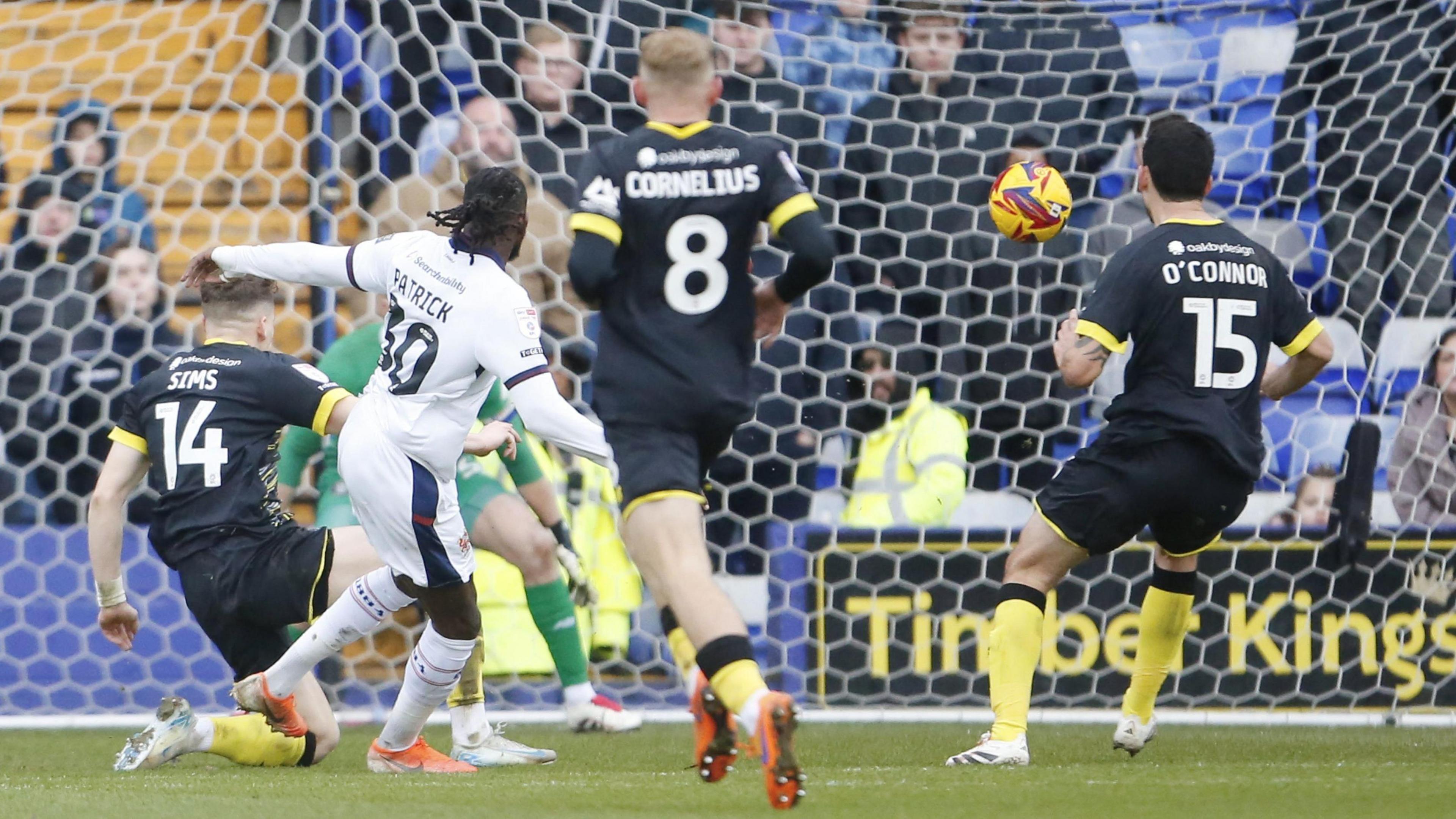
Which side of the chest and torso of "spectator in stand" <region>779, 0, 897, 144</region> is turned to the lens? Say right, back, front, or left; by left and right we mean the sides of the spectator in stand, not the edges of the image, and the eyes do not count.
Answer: front

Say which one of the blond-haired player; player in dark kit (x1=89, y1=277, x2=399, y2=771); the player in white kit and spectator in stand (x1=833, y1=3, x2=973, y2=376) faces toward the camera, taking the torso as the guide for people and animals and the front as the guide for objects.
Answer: the spectator in stand

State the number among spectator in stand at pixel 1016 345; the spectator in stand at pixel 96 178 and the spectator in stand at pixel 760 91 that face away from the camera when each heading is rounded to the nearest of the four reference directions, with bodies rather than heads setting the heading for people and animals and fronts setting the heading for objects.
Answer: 0

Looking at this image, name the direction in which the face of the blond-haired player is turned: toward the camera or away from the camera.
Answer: away from the camera

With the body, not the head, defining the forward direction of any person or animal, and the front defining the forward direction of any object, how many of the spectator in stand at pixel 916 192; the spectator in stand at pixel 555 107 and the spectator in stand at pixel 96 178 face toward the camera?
3

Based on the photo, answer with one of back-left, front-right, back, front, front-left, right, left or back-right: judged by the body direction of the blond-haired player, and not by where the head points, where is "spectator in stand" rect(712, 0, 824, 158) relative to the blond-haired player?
front

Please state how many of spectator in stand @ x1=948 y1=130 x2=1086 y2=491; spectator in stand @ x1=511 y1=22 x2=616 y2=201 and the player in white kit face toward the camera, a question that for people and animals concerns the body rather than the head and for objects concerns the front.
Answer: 2

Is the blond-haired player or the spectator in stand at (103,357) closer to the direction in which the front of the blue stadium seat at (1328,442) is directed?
the blond-haired player

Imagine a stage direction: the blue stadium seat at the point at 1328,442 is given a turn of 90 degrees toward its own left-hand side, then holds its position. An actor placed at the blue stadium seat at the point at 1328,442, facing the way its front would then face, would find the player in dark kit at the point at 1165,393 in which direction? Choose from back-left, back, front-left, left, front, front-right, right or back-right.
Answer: right

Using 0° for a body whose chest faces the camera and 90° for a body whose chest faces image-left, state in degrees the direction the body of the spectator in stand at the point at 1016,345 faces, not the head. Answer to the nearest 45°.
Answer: approximately 0°

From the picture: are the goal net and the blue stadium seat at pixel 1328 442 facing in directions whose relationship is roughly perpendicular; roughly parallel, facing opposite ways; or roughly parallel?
roughly parallel

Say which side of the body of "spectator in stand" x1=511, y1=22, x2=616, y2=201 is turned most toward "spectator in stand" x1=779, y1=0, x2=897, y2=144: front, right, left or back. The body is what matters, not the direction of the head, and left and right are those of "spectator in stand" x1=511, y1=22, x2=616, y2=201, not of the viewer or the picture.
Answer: left

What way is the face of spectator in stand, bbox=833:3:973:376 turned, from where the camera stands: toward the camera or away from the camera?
toward the camera

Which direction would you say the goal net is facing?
toward the camera

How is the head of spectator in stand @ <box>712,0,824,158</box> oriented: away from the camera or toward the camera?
toward the camera

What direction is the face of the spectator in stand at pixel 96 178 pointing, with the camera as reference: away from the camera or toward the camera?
toward the camera

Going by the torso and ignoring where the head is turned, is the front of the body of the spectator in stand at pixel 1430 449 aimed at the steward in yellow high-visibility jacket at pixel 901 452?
no

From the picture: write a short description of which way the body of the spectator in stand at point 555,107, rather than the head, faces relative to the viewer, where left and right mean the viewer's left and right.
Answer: facing the viewer

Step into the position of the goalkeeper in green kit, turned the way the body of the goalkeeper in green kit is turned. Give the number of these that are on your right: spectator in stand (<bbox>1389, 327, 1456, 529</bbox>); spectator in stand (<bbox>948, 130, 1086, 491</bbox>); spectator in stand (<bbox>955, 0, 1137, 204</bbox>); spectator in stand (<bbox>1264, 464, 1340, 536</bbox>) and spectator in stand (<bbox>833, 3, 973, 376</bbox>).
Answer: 0

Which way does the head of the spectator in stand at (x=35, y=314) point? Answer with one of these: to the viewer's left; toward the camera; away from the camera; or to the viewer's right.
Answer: toward the camera
